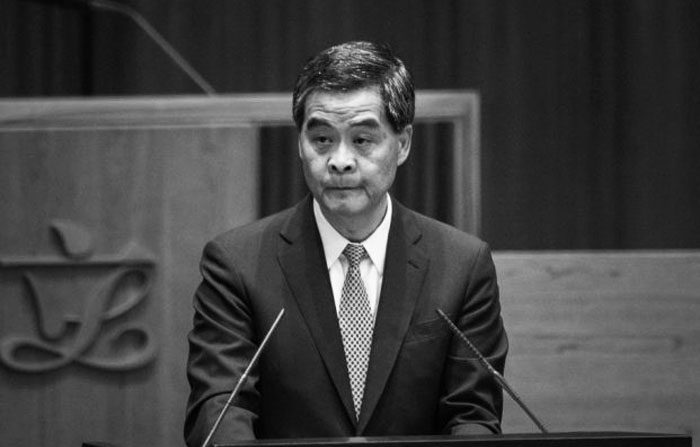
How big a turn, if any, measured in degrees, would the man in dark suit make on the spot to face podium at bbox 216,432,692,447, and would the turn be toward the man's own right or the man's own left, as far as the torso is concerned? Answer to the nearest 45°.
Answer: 0° — they already face it

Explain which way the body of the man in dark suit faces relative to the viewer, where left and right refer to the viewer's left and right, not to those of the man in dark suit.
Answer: facing the viewer
